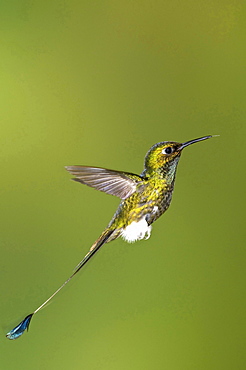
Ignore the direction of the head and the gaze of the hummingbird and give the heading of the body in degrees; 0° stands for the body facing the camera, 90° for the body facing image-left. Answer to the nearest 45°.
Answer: approximately 270°
